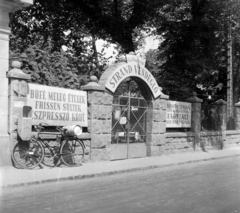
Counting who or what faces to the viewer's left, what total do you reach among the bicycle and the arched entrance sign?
1

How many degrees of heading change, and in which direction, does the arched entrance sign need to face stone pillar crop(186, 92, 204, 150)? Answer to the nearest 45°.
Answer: approximately 90° to its left

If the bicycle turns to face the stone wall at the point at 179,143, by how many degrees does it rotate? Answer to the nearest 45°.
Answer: approximately 135° to its right

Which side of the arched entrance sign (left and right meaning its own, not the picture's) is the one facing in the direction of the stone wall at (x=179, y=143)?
left

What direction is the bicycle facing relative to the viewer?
to the viewer's left

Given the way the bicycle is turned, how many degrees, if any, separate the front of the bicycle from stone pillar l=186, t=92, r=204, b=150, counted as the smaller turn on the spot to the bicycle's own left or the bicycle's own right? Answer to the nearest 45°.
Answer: approximately 135° to the bicycle's own right

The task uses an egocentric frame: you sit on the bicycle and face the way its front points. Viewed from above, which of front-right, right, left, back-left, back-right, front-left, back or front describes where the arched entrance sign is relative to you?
back-right
